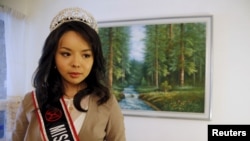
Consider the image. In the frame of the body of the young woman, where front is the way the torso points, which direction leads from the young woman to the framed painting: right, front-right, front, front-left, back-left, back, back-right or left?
back-left

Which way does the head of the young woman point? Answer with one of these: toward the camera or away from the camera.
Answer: toward the camera

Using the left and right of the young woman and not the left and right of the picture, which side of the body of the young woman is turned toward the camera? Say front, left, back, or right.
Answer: front
